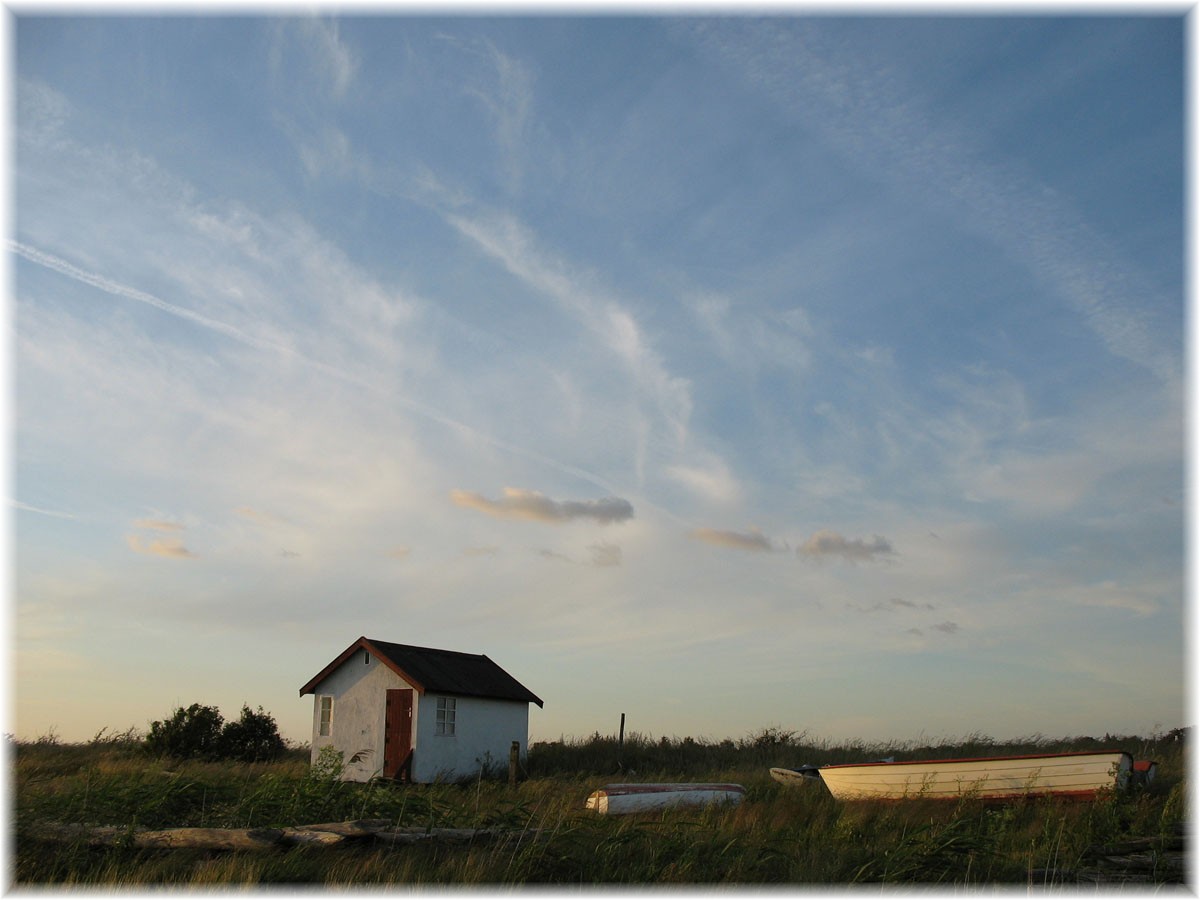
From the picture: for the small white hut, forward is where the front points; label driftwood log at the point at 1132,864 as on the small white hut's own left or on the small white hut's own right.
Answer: on the small white hut's own left

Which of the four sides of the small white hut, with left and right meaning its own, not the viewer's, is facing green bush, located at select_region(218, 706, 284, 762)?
right

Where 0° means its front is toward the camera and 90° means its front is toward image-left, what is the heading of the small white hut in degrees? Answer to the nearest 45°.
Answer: approximately 45°

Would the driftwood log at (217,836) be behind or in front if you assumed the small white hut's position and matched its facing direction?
in front

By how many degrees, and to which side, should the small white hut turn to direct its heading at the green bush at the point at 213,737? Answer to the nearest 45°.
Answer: approximately 90° to its right

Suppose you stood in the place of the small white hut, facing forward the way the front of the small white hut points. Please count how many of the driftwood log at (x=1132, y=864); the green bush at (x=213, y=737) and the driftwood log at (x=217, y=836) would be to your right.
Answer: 1

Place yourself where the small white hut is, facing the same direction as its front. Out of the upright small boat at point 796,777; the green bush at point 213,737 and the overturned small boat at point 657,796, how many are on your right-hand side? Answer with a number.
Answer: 1

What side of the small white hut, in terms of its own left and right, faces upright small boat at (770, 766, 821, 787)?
left

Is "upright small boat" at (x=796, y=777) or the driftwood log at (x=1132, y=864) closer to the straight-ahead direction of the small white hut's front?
the driftwood log
